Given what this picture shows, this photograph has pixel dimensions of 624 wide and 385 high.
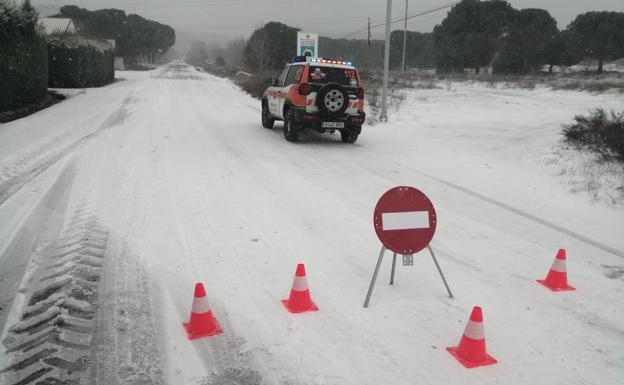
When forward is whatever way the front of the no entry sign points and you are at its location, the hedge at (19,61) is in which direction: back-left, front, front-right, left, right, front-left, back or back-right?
back-right

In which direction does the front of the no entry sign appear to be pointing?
toward the camera

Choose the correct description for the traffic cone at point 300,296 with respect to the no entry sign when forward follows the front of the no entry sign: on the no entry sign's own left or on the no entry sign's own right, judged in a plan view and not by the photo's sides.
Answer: on the no entry sign's own right

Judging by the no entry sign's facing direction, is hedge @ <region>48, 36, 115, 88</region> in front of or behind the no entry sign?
behind

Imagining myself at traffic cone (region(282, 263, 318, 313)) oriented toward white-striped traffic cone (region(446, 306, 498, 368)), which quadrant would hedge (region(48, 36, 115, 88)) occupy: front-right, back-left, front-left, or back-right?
back-left

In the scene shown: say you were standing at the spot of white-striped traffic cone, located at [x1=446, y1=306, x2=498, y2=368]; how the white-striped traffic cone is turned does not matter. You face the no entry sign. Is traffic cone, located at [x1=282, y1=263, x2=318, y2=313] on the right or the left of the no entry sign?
left

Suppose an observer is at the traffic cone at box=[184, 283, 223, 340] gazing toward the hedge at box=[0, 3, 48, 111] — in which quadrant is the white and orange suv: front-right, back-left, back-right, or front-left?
front-right

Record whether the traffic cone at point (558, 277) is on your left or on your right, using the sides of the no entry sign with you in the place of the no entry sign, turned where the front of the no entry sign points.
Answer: on your left

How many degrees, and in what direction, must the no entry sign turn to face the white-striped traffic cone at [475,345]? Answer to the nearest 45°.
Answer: approximately 45° to its left

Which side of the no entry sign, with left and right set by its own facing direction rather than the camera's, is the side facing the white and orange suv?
back

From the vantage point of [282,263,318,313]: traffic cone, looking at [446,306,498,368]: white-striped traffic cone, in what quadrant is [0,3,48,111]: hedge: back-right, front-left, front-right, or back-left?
back-left
